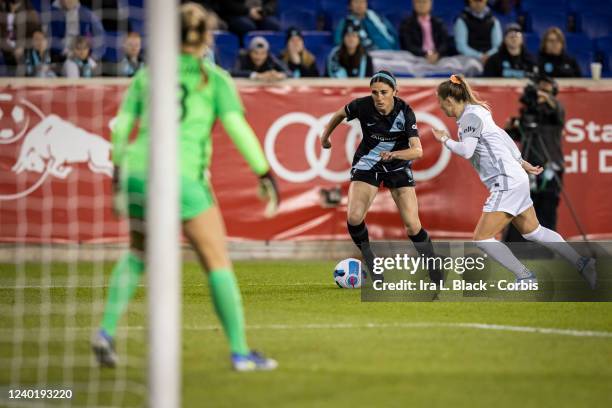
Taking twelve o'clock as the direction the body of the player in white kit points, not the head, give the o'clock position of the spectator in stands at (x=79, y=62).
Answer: The spectator in stands is roughly at 1 o'clock from the player in white kit.

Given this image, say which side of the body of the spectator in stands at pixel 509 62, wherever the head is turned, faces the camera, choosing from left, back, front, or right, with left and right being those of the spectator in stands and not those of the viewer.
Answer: front

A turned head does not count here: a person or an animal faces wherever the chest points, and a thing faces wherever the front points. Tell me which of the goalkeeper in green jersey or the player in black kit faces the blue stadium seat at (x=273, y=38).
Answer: the goalkeeper in green jersey

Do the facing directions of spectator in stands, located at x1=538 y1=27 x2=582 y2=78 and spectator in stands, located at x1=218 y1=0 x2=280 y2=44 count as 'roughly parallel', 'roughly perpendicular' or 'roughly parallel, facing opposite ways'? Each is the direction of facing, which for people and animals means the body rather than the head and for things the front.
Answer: roughly parallel

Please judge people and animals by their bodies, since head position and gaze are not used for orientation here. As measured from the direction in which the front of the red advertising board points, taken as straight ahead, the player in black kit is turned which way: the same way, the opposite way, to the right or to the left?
the same way

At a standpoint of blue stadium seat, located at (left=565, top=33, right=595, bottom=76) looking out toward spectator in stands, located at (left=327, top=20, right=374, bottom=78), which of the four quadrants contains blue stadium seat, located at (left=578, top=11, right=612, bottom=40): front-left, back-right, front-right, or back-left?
back-right

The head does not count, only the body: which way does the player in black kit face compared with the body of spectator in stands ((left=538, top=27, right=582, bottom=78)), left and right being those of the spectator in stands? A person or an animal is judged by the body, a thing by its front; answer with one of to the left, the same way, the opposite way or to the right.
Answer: the same way

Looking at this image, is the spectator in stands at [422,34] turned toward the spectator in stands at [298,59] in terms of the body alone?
no

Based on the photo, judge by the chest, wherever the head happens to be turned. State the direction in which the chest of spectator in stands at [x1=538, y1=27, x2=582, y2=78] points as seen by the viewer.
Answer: toward the camera

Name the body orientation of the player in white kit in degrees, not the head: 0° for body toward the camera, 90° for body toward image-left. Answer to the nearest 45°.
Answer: approximately 90°

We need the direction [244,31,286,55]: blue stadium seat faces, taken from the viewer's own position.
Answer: facing the viewer

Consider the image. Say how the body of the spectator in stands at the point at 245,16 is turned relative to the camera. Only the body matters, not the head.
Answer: toward the camera

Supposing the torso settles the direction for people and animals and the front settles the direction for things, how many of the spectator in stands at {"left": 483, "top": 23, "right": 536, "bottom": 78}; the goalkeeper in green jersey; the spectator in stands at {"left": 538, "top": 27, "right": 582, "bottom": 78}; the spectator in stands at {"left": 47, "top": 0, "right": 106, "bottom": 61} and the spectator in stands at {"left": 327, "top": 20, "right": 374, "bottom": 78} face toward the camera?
4

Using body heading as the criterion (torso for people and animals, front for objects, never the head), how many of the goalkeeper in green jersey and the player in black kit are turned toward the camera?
1

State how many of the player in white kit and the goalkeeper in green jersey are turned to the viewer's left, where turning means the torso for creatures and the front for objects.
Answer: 1

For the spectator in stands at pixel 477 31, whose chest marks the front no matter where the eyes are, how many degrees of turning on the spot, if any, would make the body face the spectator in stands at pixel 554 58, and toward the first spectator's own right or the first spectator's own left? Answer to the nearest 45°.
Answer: approximately 45° to the first spectator's own left

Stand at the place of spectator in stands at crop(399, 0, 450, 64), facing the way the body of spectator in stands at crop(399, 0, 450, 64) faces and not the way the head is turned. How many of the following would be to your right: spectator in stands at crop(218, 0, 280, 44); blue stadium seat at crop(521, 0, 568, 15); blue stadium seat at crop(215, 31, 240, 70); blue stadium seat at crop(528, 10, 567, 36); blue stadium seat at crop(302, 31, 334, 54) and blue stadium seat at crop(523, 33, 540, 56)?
3

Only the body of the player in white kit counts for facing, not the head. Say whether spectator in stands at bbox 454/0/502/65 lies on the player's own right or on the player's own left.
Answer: on the player's own right
